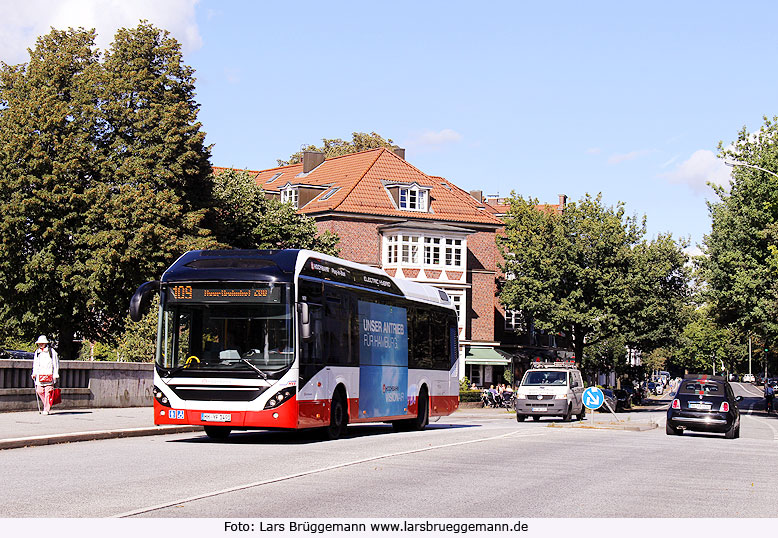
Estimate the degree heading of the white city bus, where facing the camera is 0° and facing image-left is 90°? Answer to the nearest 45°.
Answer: approximately 45°

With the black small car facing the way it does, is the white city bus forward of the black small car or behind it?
behind

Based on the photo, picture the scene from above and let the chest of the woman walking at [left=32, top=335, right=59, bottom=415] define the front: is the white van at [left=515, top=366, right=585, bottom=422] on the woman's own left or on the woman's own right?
on the woman's own left

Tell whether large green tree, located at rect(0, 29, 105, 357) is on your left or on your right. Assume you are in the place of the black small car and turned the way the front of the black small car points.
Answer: on your left

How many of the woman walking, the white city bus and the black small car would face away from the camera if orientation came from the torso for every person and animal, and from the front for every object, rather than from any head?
1

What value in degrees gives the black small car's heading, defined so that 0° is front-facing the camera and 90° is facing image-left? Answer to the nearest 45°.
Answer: approximately 180°

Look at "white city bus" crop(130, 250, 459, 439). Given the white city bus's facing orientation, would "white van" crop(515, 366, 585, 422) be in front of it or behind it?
behind

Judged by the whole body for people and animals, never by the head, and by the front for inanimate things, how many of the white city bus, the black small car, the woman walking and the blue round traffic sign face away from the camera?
1

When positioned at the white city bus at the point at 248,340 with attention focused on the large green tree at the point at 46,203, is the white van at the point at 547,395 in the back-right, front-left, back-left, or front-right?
front-right

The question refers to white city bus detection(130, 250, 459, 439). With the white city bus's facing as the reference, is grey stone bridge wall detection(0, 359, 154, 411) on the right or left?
on its right

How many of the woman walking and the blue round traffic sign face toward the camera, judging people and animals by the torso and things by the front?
2

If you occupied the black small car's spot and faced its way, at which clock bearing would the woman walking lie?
The woman walking is roughly at 8 o'clock from the black small car.

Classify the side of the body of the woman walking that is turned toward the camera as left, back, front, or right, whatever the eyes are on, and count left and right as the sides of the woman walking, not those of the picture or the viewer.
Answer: front

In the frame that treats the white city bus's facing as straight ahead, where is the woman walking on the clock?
The woman walking is roughly at 3 o'clock from the white city bus.

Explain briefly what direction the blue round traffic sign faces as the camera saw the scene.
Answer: facing the viewer
